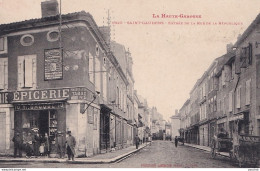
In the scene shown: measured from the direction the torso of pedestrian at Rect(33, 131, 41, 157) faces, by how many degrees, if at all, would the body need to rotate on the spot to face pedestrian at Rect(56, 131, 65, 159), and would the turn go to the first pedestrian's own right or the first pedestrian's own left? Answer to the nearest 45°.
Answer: approximately 45° to the first pedestrian's own left

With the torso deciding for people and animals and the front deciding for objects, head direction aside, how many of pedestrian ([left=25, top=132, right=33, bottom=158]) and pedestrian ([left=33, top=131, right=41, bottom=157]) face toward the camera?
2

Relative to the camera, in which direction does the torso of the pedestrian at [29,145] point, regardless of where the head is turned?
toward the camera

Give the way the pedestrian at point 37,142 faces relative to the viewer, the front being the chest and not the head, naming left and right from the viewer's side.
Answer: facing the viewer

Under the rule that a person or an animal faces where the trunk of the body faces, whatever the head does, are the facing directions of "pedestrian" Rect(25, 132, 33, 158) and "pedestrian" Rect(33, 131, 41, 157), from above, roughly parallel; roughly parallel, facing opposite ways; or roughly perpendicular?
roughly parallel
